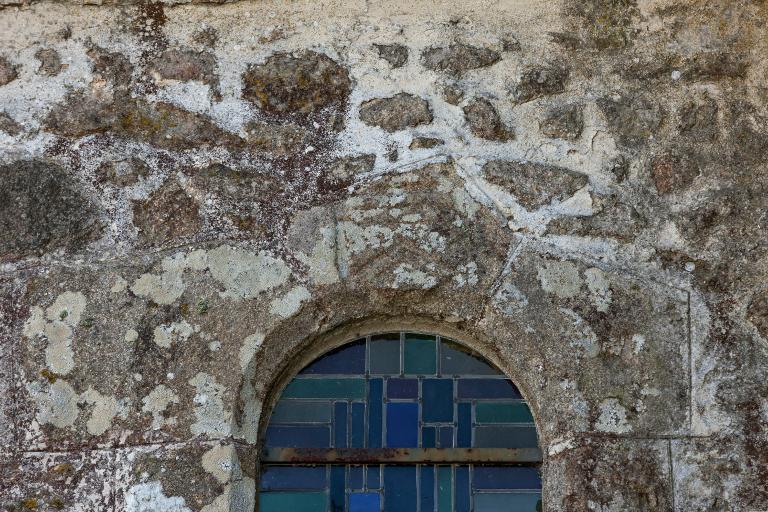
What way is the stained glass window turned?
toward the camera
